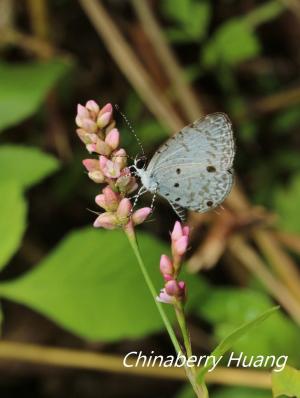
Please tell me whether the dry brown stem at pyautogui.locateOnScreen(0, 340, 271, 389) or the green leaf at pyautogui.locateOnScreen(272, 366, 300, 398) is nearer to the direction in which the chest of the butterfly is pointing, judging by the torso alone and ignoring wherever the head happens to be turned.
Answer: the dry brown stem

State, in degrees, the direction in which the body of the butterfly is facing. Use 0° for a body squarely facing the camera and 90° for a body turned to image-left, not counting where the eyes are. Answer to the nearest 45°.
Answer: approximately 90°

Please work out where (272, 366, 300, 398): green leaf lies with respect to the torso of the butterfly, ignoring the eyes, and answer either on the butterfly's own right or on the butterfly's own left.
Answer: on the butterfly's own left
